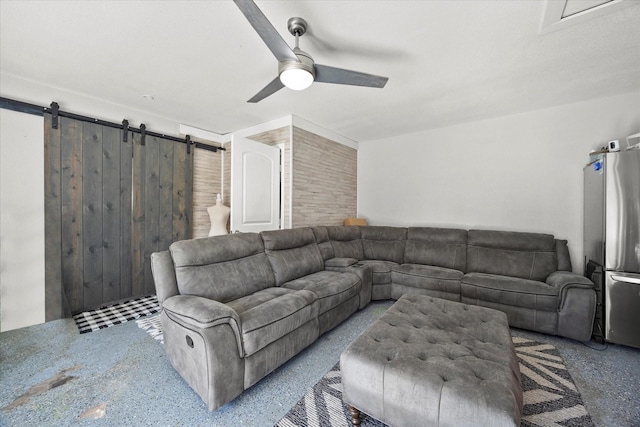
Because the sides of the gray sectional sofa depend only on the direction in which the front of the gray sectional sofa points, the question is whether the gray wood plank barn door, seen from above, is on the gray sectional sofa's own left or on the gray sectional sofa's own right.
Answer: on the gray sectional sofa's own right

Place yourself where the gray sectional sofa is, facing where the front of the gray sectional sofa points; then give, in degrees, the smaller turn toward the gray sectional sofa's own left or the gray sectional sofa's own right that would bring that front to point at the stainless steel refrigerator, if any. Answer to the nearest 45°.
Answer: approximately 90° to the gray sectional sofa's own left

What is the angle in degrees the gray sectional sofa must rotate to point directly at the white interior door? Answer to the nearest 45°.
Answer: approximately 135° to its right

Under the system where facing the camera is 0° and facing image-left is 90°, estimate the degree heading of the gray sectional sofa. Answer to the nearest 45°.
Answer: approximately 0°
